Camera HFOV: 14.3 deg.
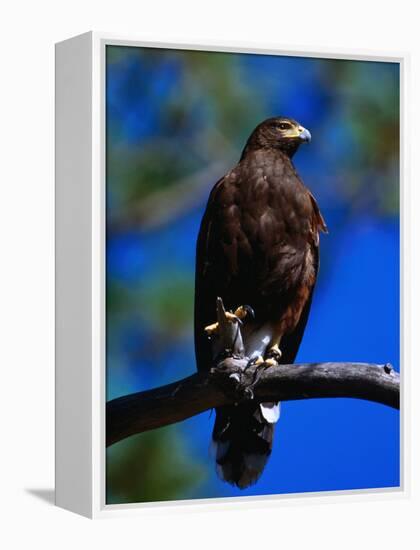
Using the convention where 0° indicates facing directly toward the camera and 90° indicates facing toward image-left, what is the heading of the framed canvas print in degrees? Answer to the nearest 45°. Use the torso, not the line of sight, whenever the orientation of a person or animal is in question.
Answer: approximately 315°
